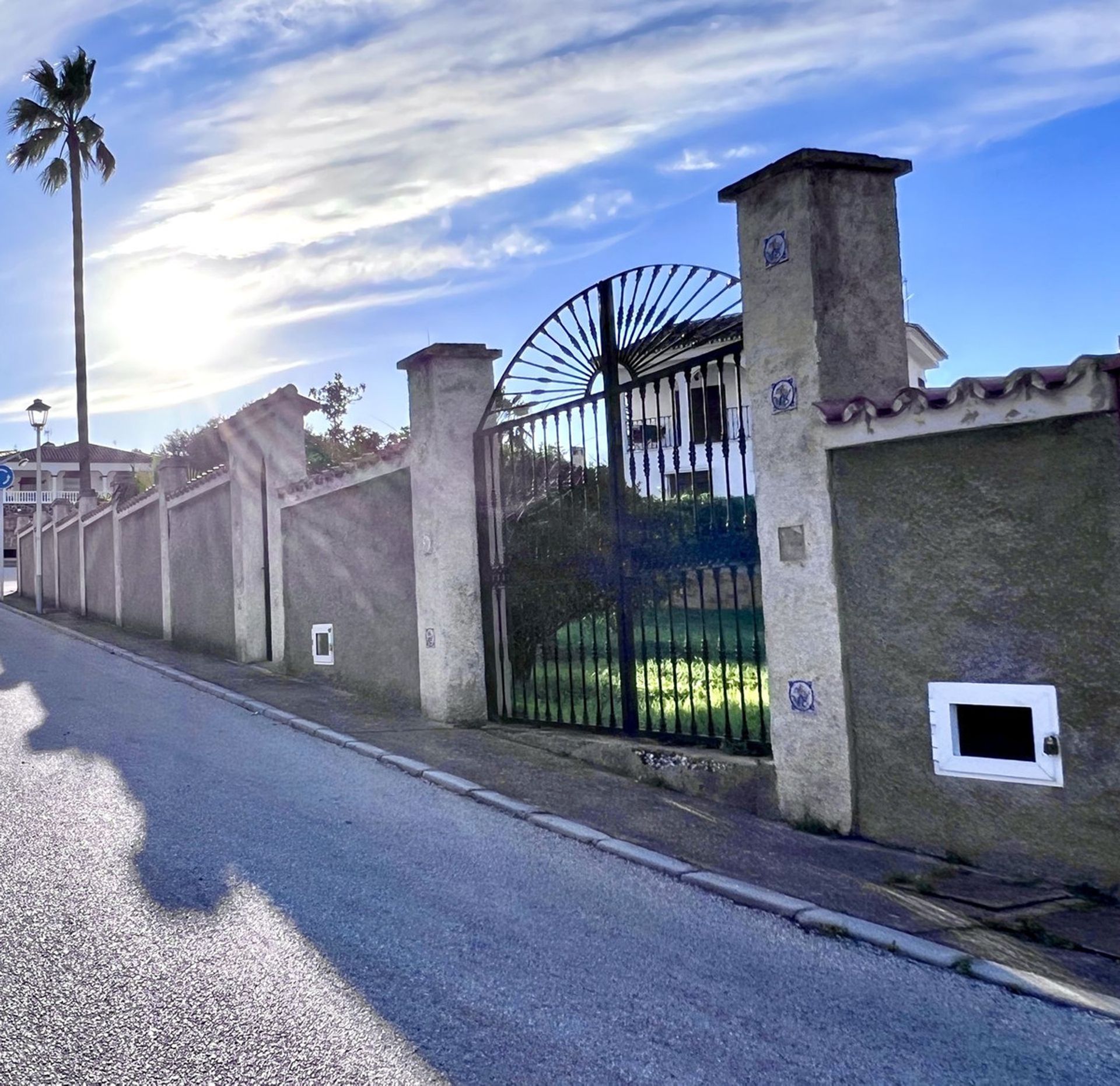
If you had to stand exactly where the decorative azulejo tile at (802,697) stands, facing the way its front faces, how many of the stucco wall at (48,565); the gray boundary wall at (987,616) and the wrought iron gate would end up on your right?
2

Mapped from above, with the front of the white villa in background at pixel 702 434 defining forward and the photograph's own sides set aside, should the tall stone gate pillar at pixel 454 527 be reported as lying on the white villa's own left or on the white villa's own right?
on the white villa's own right

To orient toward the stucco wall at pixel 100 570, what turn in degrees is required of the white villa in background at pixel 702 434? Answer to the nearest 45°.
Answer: approximately 90° to its right

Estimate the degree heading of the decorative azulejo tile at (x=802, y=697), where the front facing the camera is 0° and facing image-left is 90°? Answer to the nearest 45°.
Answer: approximately 45°

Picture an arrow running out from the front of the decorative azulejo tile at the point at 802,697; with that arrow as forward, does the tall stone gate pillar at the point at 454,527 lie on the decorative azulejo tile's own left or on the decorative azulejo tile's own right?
on the decorative azulejo tile's own right

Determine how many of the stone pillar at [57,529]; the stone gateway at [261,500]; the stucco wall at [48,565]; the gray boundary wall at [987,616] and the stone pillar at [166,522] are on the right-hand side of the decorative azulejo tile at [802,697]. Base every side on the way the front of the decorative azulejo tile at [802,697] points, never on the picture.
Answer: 4

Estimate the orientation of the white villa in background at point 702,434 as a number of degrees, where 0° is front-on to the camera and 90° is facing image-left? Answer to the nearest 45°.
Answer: approximately 45°

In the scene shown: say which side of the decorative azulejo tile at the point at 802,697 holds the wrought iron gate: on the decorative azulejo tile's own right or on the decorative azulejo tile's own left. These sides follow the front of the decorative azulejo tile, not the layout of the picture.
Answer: on the decorative azulejo tile's own right

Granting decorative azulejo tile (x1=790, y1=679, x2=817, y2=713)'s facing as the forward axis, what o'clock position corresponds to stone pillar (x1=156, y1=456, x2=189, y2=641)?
The stone pillar is roughly at 3 o'clock from the decorative azulejo tile.

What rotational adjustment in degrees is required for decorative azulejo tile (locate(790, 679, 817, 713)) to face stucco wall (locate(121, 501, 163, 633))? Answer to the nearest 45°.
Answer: approximately 90° to its right

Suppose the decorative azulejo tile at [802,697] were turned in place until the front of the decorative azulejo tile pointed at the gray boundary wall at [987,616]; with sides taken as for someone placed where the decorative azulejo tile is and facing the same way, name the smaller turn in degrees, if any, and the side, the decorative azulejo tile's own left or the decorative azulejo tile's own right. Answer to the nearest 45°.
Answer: approximately 90° to the decorative azulejo tile's own left

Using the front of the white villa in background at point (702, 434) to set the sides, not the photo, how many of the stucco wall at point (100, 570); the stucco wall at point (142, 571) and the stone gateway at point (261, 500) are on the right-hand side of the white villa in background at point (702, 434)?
3

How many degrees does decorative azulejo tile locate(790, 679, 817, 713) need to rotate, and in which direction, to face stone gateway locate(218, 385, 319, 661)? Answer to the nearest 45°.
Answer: approximately 90° to its right

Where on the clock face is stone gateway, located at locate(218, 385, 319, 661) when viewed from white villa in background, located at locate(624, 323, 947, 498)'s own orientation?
The stone gateway is roughly at 3 o'clock from the white villa in background.
